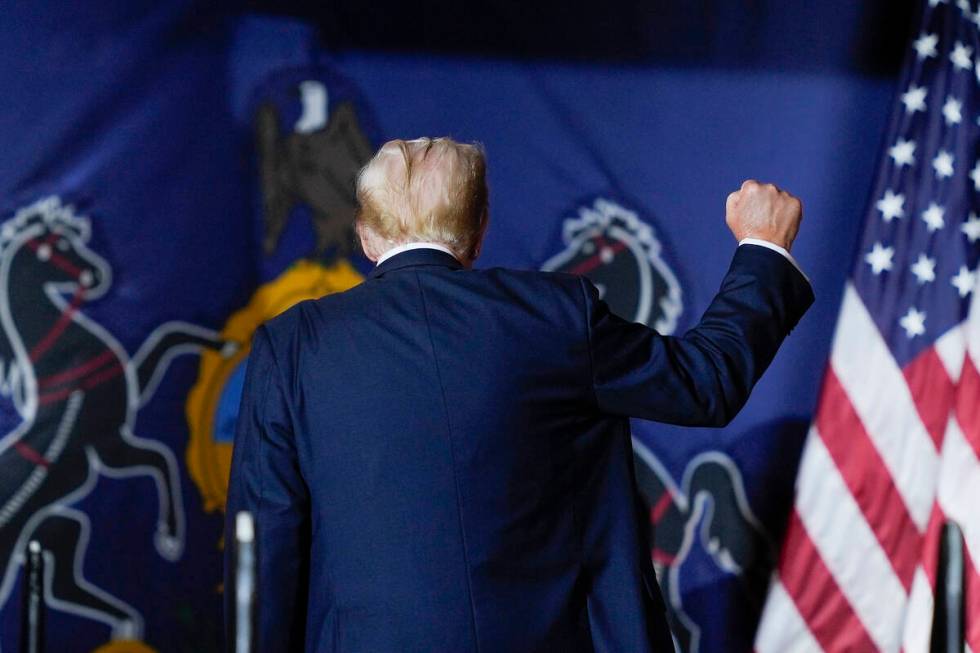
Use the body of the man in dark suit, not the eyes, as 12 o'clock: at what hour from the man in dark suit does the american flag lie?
The american flag is roughly at 1 o'clock from the man in dark suit.

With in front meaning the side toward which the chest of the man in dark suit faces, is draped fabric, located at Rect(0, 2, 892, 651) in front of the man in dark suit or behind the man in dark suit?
in front

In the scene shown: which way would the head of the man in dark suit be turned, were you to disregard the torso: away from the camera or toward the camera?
away from the camera

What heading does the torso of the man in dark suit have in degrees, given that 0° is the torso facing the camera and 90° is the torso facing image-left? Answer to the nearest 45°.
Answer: approximately 180°

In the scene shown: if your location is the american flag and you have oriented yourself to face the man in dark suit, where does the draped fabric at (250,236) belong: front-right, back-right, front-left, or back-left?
front-right
